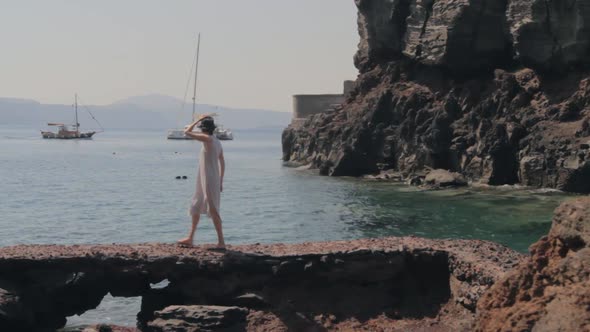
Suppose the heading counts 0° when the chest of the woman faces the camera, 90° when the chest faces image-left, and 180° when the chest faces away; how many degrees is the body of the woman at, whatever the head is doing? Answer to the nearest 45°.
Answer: approximately 135°
